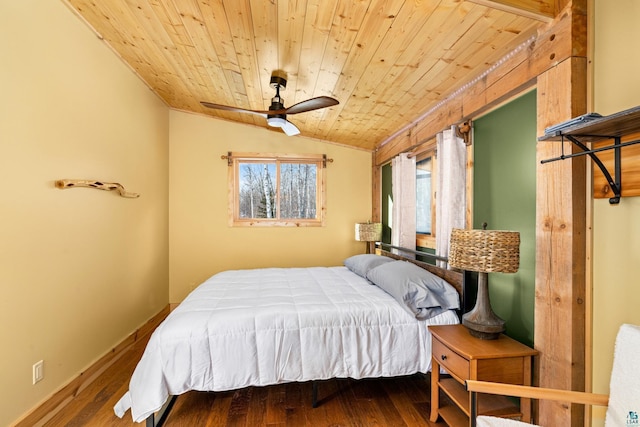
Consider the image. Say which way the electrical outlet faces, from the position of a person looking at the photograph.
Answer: facing the viewer and to the right of the viewer

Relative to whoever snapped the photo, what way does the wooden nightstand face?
facing the viewer and to the left of the viewer

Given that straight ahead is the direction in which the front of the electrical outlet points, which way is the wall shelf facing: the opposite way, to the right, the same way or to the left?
the opposite way

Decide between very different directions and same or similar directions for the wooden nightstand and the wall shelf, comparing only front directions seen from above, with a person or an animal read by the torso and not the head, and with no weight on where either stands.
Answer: same or similar directions

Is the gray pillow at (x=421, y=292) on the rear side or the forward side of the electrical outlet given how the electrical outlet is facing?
on the forward side

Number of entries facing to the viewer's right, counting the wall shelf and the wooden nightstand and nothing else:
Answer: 0

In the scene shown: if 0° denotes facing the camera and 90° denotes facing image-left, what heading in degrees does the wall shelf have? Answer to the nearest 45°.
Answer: approximately 45°

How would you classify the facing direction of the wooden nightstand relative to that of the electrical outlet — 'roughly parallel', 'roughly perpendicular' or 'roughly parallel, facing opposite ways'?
roughly parallel, facing opposite ways

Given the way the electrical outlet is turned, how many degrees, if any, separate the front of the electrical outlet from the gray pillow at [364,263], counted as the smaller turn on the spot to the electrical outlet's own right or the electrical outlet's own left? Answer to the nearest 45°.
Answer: approximately 45° to the electrical outlet's own left

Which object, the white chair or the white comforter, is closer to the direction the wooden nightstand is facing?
the white comforter

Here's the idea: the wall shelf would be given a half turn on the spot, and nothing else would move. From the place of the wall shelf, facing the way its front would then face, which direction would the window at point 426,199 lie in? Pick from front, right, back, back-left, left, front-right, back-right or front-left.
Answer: left

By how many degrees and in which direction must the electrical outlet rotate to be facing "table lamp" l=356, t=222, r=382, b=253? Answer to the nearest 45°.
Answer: approximately 45° to its left

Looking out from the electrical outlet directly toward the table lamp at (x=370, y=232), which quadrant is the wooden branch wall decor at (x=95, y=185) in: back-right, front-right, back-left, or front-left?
front-left

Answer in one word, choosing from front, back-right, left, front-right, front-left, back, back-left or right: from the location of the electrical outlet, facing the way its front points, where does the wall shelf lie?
front
